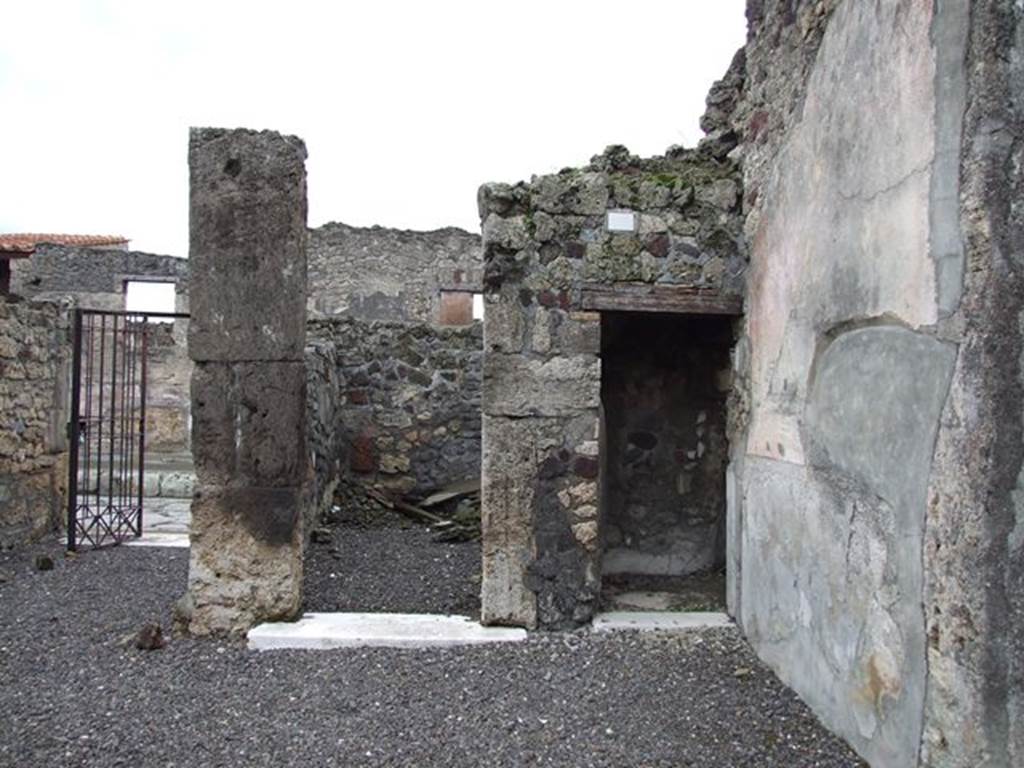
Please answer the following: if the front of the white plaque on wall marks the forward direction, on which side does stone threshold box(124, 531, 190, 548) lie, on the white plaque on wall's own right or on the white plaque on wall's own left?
on the white plaque on wall's own right

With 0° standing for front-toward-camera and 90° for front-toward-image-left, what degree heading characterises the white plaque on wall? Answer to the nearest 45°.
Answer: approximately 0°

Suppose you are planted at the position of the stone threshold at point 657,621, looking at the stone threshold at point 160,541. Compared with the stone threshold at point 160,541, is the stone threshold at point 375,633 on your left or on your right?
left
